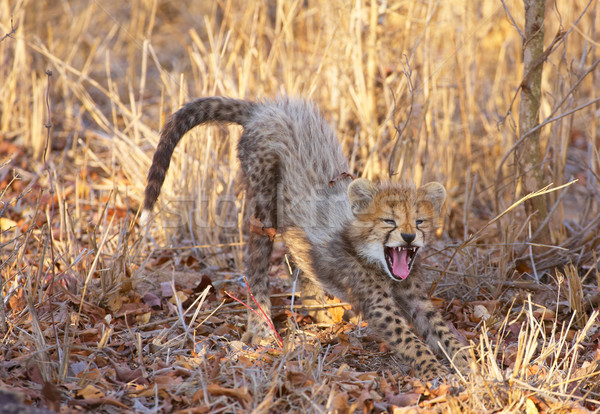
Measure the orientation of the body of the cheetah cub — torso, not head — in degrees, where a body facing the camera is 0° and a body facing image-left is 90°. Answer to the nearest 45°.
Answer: approximately 315°
